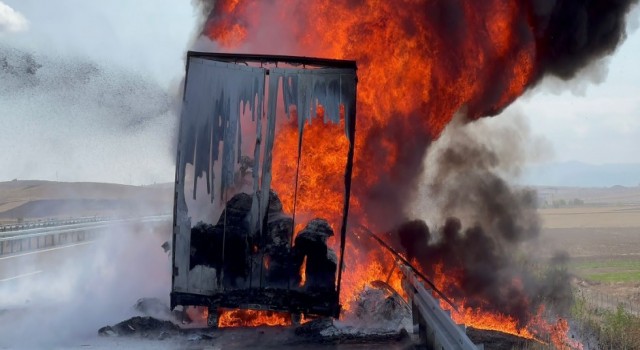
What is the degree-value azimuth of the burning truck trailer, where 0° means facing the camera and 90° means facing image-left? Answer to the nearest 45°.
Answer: approximately 180°

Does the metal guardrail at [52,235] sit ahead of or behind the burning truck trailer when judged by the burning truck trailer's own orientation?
ahead

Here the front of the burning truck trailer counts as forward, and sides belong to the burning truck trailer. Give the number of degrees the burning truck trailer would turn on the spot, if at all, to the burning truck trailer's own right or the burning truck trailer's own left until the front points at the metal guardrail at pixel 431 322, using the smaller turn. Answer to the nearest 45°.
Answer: approximately 135° to the burning truck trailer's own right
